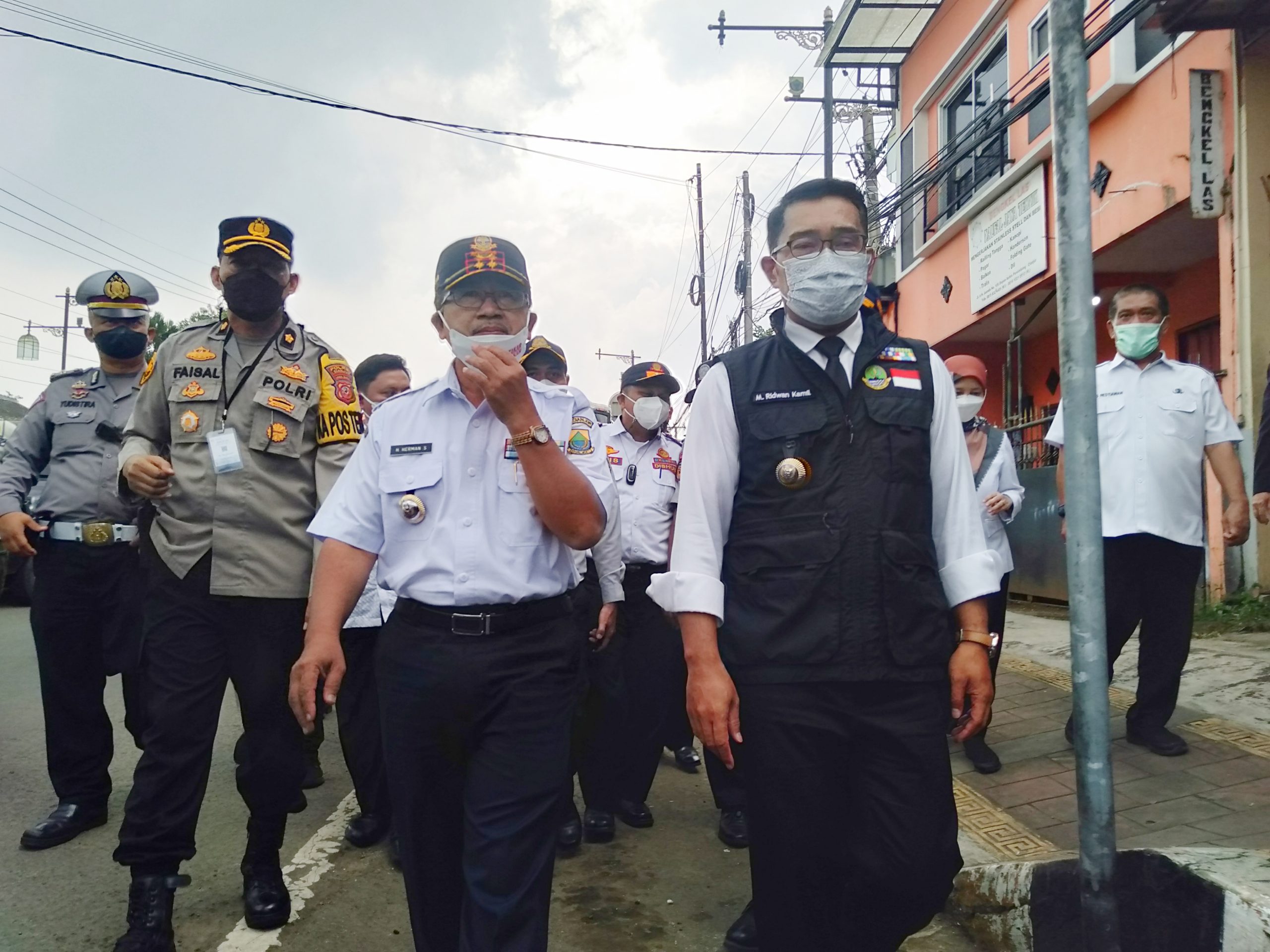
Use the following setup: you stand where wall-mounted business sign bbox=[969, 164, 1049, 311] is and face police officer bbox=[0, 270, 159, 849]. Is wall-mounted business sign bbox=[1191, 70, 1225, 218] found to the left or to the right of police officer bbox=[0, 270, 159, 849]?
left

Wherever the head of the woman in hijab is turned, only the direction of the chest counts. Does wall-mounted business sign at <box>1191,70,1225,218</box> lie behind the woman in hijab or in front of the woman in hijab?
behind

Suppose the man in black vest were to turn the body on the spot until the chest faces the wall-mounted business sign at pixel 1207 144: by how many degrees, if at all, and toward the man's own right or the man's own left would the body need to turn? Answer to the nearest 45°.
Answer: approximately 135° to the man's own left

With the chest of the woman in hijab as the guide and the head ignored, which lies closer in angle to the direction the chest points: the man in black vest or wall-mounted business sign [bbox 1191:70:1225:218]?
the man in black vest

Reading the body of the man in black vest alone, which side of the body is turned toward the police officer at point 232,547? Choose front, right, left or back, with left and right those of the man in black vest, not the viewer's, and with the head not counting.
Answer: right

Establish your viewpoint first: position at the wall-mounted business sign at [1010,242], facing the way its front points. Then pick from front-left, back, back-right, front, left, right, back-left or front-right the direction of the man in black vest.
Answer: front-left

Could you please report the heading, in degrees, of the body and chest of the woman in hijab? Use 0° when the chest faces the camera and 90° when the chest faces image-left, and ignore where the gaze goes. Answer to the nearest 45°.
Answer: approximately 0°

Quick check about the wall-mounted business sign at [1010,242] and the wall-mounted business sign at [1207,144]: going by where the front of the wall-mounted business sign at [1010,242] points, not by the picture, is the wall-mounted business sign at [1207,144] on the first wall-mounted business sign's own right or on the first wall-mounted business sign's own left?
on the first wall-mounted business sign's own left

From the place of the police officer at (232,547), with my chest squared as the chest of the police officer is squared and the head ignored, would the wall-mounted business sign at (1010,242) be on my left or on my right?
on my left

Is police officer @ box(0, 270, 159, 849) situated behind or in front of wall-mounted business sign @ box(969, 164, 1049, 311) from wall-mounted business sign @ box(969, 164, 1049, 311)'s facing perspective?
in front

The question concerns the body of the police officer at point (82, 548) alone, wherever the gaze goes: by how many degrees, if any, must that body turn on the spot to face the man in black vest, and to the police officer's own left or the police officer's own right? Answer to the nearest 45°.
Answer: approximately 45° to the police officer's own left
